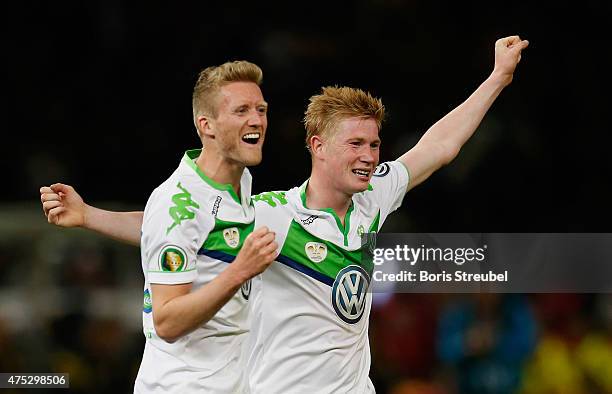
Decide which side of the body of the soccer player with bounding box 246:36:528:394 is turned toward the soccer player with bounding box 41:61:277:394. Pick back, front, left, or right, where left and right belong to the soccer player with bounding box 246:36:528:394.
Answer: right

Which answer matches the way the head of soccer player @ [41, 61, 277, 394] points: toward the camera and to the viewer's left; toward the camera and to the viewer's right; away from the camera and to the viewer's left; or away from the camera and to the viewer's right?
toward the camera and to the viewer's right

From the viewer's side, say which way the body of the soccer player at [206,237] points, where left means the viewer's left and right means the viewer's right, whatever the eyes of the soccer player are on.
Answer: facing the viewer and to the right of the viewer

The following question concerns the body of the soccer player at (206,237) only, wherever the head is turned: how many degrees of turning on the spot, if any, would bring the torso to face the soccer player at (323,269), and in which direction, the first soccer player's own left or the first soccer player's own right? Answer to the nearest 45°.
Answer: approximately 90° to the first soccer player's own left

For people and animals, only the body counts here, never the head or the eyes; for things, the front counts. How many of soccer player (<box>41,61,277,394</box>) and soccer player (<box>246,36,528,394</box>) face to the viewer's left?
0
